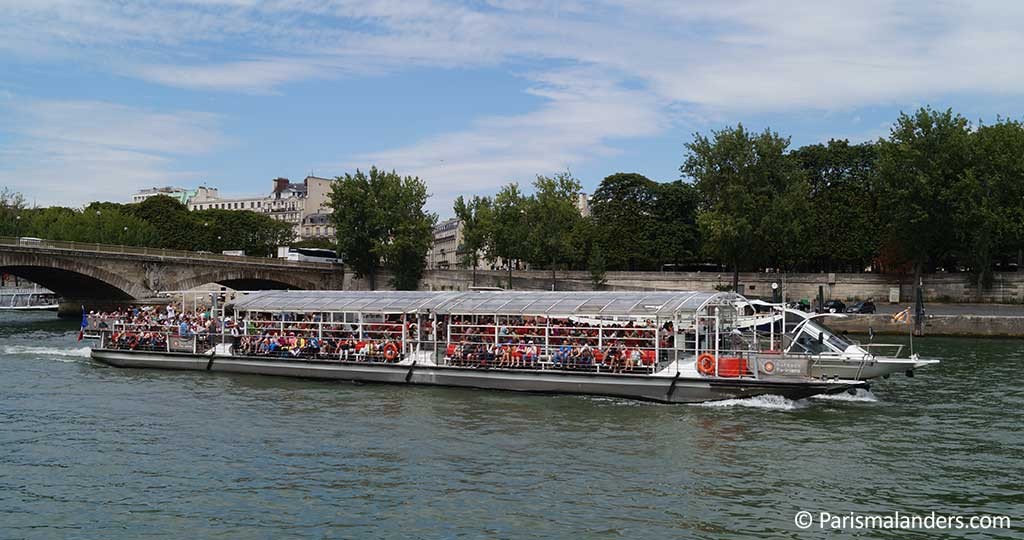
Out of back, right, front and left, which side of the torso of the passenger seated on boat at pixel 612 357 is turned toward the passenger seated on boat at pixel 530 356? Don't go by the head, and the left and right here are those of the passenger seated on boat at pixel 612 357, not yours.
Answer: right

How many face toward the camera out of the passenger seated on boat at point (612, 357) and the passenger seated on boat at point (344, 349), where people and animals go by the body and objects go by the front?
2

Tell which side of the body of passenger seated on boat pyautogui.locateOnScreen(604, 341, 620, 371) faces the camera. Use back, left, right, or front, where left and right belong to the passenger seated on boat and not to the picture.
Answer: front

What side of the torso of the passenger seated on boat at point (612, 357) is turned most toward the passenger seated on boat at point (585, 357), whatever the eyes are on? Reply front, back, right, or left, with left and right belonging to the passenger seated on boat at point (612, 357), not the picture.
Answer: right

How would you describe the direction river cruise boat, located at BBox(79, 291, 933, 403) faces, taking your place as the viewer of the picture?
facing the viewer and to the right of the viewer

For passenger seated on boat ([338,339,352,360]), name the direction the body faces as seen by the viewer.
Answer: toward the camera

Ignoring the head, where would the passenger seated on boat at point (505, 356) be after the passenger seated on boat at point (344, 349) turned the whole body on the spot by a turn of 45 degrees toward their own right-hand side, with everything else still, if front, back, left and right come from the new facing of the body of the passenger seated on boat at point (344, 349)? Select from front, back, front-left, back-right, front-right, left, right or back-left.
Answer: left

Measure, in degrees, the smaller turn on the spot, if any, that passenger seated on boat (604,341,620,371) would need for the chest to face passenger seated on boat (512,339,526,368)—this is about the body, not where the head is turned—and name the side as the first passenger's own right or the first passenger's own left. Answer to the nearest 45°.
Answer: approximately 90° to the first passenger's own right

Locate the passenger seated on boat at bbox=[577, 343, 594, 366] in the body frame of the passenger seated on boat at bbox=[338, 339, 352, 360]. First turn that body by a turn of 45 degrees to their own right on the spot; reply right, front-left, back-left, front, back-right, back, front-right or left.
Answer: left

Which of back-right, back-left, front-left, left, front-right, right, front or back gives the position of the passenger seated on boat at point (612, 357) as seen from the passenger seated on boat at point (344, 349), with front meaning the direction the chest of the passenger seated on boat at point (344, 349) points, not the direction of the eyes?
front-left

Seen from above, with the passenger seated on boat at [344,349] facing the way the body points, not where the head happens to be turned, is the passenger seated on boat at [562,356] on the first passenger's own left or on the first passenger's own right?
on the first passenger's own left
